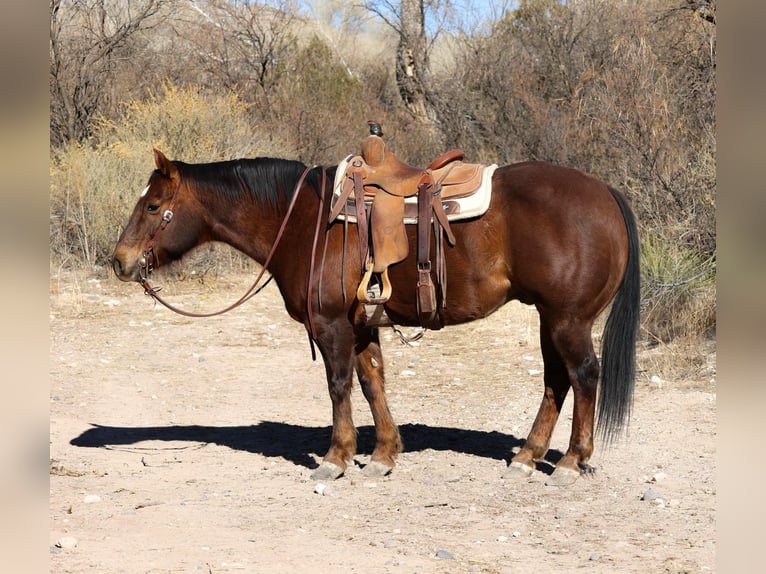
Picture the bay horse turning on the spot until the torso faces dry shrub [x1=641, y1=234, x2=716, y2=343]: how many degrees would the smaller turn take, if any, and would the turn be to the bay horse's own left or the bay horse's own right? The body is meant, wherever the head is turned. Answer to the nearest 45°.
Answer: approximately 135° to the bay horse's own right

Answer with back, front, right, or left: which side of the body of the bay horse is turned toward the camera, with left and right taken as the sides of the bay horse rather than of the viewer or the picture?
left
